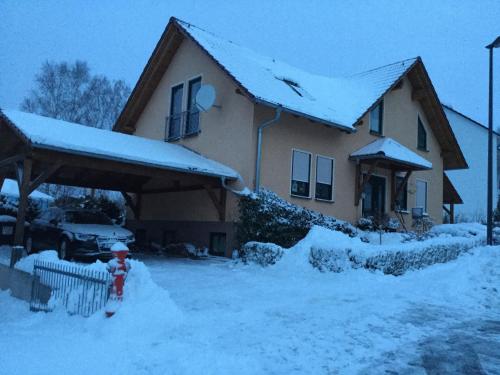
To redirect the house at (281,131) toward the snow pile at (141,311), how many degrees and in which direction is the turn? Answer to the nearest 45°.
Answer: approximately 45° to its right

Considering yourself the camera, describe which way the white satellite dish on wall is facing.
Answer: facing the viewer and to the left of the viewer

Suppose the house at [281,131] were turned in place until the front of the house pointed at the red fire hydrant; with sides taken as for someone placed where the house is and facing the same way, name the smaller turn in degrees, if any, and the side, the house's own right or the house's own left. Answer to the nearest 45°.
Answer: approximately 45° to the house's own right

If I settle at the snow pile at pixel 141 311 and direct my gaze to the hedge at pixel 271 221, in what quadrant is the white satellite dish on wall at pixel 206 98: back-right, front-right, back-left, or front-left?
front-left

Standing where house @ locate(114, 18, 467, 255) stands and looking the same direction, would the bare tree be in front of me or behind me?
behind

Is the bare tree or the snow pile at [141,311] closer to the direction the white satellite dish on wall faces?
the snow pile

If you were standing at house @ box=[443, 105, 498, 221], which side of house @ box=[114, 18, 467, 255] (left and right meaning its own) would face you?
left

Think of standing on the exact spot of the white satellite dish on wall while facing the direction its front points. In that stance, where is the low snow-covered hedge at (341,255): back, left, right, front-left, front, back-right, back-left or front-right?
left
